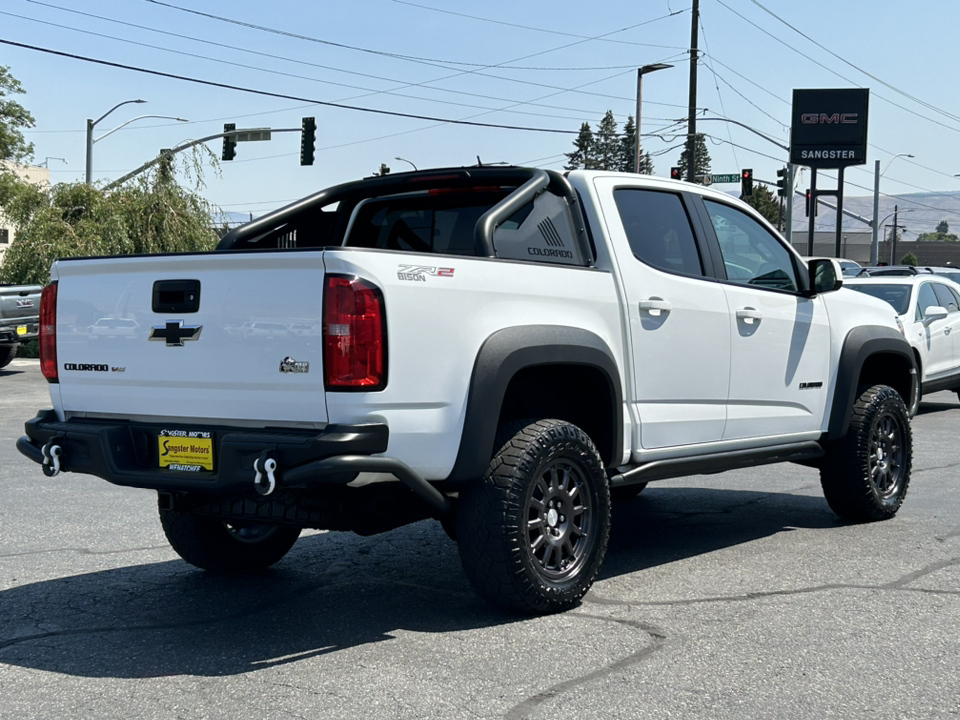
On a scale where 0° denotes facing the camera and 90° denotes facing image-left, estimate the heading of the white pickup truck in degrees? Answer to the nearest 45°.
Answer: approximately 225°

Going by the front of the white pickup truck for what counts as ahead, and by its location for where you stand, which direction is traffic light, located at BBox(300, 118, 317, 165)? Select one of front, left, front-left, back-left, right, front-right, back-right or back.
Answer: front-left

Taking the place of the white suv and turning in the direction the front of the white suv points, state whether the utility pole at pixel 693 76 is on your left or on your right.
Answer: on your right

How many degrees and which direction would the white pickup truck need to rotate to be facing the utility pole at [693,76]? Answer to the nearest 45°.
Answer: approximately 45° to its left

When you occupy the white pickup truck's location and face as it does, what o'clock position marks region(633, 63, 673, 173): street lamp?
The street lamp is roughly at 11 o'clock from the white pickup truck.

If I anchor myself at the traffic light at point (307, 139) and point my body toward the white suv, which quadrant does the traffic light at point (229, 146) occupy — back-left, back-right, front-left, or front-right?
back-right

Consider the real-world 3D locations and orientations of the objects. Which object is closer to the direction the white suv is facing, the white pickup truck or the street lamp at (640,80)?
the white pickup truck

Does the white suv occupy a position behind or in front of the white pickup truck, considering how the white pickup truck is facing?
in front

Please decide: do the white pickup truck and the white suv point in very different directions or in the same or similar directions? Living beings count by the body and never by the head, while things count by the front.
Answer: very different directions

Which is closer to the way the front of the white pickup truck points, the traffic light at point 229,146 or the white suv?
the white suv

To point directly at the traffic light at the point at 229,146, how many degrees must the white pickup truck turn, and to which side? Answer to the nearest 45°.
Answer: approximately 45° to its left

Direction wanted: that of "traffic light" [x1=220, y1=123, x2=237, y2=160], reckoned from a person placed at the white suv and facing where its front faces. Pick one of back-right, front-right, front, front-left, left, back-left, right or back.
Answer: right

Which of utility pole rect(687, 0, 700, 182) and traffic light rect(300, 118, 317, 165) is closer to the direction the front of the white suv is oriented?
the traffic light

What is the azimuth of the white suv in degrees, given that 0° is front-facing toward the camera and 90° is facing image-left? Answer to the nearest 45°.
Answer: approximately 45°
